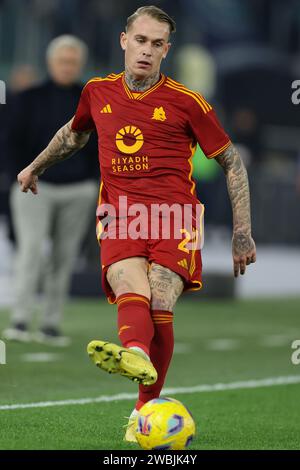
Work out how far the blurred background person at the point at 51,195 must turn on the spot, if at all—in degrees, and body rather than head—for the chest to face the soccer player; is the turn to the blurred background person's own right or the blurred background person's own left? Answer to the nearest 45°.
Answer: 0° — they already face them

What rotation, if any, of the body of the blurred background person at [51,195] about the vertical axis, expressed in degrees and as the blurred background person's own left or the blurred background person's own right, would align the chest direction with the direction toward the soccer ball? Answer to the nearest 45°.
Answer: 0° — they already face it

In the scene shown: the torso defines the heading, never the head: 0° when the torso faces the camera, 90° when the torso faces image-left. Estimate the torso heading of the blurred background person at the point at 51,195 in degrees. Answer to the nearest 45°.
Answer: approximately 0°
